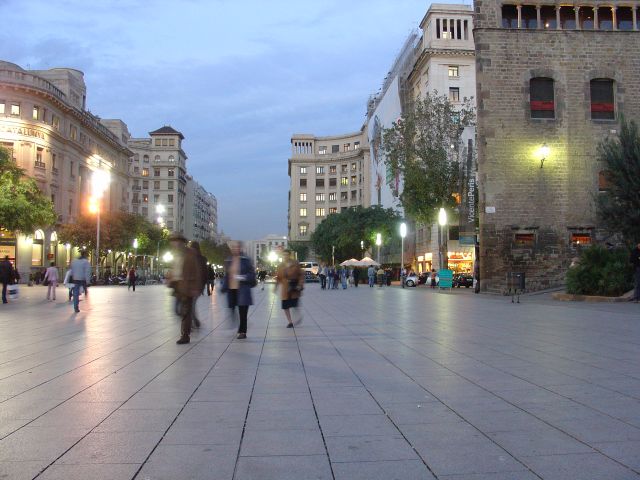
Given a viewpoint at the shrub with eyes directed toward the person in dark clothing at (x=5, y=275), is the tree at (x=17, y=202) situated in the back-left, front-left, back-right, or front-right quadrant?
front-right

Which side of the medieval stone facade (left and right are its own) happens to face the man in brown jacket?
front

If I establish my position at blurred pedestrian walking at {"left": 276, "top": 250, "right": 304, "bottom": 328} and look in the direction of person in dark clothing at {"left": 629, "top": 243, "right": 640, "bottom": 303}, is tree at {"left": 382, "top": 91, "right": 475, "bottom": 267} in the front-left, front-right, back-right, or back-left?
front-left

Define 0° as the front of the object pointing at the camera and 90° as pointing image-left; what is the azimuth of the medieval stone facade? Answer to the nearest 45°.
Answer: approximately 0°

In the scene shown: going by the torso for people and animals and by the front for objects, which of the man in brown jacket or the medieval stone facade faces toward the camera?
the medieval stone facade

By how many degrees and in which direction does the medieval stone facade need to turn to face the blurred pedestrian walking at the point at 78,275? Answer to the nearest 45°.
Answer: approximately 45° to its right

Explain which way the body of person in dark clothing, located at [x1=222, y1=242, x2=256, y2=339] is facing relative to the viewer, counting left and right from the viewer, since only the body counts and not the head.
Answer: facing the viewer
